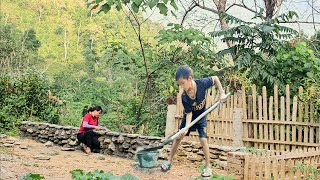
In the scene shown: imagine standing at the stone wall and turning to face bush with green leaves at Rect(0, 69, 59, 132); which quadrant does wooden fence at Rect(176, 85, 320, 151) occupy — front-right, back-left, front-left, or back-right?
back-right

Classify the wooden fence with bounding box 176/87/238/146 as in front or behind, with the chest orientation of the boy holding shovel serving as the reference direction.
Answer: behind

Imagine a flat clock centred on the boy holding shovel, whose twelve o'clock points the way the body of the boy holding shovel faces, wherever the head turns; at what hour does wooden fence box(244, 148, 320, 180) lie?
The wooden fence is roughly at 9 o'clock from the boy holding shovel.

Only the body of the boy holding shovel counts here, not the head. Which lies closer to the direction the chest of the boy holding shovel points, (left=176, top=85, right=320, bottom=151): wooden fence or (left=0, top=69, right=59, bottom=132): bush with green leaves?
the bush with green leaves

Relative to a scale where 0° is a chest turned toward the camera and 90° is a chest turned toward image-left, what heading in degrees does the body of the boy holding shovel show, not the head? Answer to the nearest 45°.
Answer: approximately 45°

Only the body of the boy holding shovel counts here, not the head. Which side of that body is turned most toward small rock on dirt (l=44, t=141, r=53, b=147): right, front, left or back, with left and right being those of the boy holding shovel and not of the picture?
right
